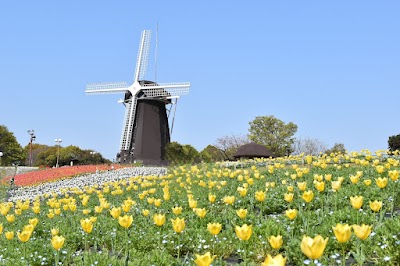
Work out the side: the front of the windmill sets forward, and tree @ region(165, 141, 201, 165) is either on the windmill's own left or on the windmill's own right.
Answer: on the windmill's own left

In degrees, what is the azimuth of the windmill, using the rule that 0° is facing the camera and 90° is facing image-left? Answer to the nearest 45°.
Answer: approximately 45°

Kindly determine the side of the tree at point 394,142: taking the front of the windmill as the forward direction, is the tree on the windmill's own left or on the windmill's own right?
on the windmill's own left
